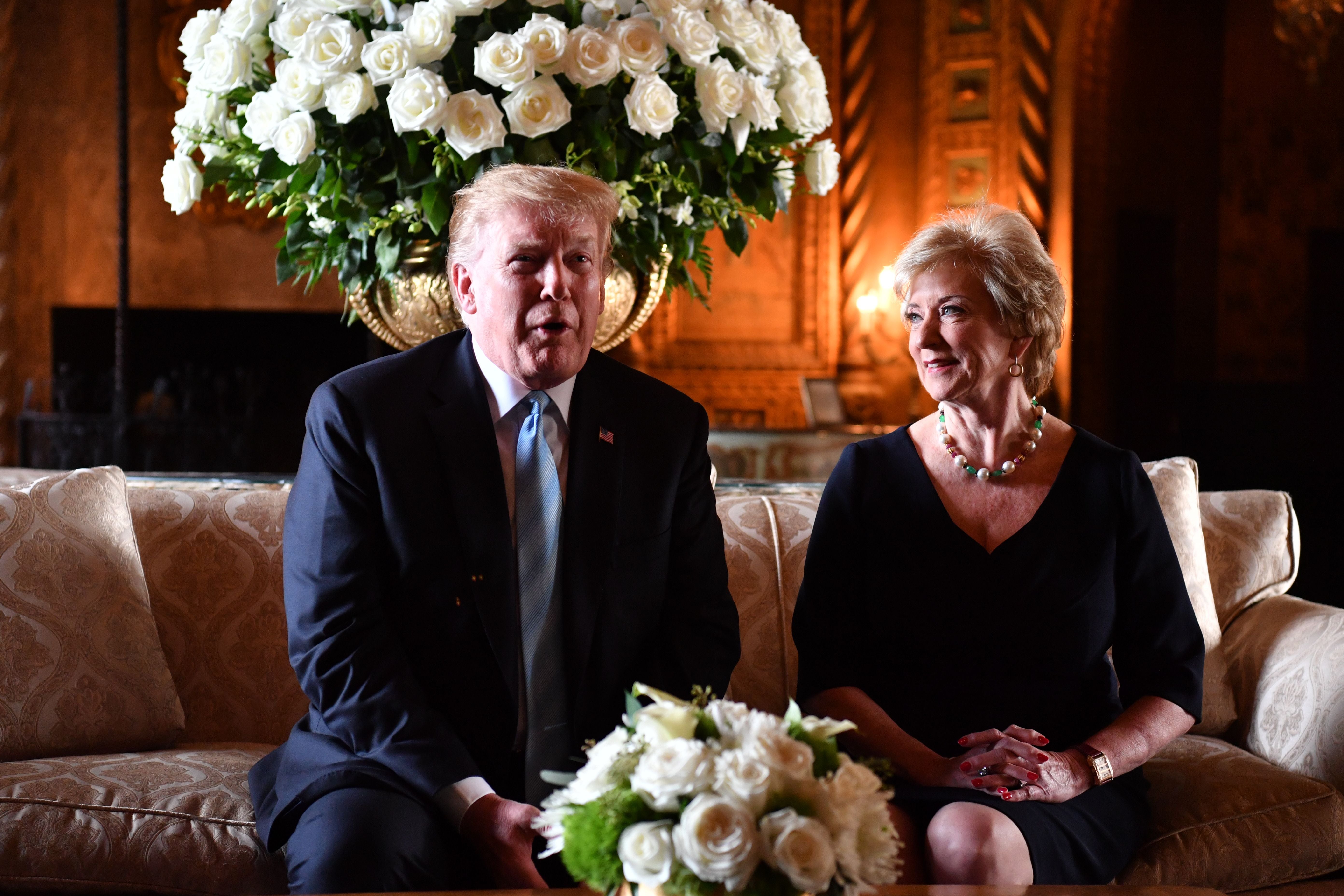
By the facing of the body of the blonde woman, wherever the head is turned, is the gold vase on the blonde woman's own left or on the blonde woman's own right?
on the blonde woman's own right

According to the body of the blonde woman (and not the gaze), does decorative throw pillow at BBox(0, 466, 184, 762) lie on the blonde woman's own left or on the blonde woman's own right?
on the blonde woman's own right

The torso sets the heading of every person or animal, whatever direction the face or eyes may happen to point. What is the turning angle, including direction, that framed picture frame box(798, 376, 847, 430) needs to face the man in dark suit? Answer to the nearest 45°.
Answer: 0° — it already faces them

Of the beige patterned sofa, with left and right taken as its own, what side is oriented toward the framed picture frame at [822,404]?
back

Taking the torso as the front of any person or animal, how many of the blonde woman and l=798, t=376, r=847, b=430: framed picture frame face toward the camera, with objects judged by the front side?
2

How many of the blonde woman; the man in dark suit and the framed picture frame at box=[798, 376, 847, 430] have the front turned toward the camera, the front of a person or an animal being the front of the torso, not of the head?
3

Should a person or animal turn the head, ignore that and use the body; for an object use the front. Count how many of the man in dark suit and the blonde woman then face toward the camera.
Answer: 2

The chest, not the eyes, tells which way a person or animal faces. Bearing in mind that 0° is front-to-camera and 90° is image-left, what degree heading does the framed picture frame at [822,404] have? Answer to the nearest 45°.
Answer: approximately 0°

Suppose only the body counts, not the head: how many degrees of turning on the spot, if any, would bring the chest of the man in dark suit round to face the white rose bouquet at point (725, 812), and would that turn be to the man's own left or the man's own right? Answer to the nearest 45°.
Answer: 0° — they already face it
